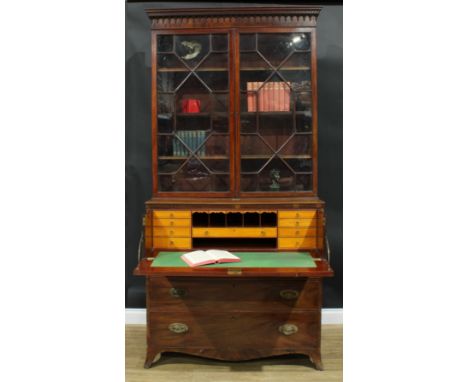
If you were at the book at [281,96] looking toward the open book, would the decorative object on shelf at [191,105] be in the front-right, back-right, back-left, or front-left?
front-right

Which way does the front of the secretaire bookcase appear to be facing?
toward the camera

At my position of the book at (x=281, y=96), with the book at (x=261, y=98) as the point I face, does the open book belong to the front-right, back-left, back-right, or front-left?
front-left
